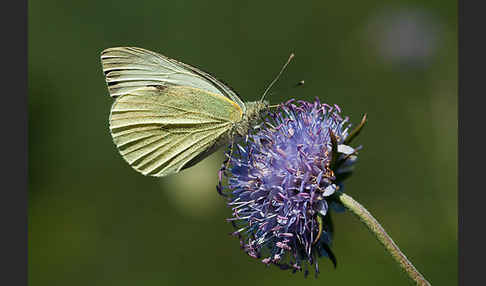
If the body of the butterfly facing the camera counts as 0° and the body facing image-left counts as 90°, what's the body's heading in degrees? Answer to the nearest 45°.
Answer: approximately 270°
